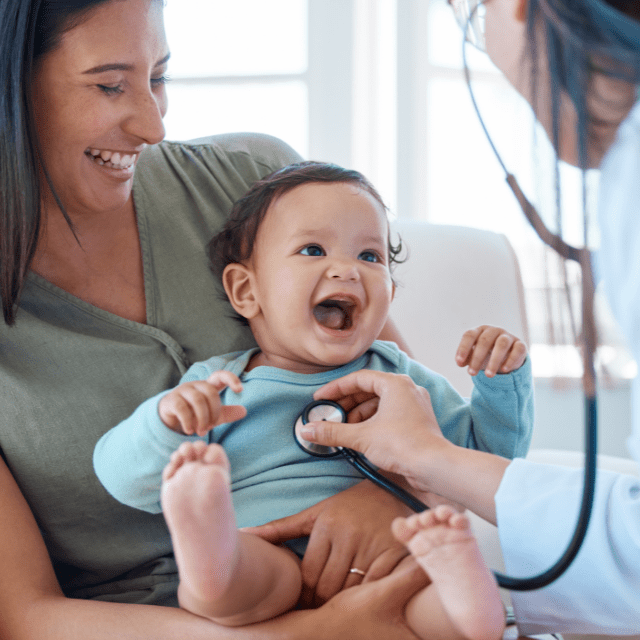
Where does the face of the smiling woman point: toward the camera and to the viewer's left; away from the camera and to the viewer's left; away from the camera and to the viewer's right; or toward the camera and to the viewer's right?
toward the camera and to the viewer's right

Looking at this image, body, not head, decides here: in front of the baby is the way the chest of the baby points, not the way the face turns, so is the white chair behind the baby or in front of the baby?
behind

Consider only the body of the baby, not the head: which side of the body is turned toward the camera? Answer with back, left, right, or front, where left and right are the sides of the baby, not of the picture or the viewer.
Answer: front

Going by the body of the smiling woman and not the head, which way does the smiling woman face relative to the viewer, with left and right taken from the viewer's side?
facing the viewer and to the right of the viewer
